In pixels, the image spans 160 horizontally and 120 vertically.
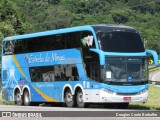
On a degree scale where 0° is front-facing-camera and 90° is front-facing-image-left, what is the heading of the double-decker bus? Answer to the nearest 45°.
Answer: approximately 315°
